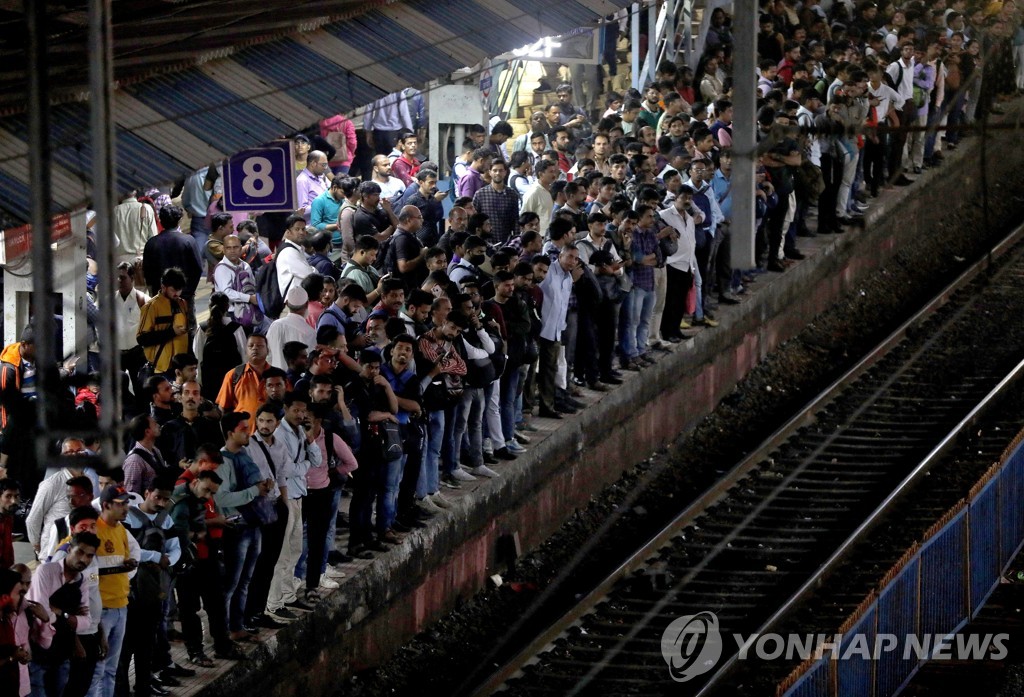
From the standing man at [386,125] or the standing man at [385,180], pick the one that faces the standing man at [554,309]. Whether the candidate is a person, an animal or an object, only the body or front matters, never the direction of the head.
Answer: the standing man at [385,180]

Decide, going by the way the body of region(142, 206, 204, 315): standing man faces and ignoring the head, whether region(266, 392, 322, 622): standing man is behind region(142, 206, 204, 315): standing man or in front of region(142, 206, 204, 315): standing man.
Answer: behind

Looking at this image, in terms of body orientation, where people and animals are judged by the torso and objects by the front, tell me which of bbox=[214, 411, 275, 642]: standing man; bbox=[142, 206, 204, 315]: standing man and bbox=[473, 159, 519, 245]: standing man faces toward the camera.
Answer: bbox=[473, 159, 519, 245]: standing man

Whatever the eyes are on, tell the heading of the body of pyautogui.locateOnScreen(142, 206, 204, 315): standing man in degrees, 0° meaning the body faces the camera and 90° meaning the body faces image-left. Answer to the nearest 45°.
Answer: approximately 180°

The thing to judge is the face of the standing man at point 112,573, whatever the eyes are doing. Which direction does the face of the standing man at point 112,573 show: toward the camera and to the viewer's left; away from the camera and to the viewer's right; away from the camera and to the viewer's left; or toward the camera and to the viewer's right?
toward the camera and to the viewer's right

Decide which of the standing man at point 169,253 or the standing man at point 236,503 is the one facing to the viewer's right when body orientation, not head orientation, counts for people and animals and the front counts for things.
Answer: the standing man at point 236,503

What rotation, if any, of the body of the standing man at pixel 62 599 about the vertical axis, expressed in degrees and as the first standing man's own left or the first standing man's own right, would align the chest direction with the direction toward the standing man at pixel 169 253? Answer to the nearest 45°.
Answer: approximately 135° to the first standing man's own left
